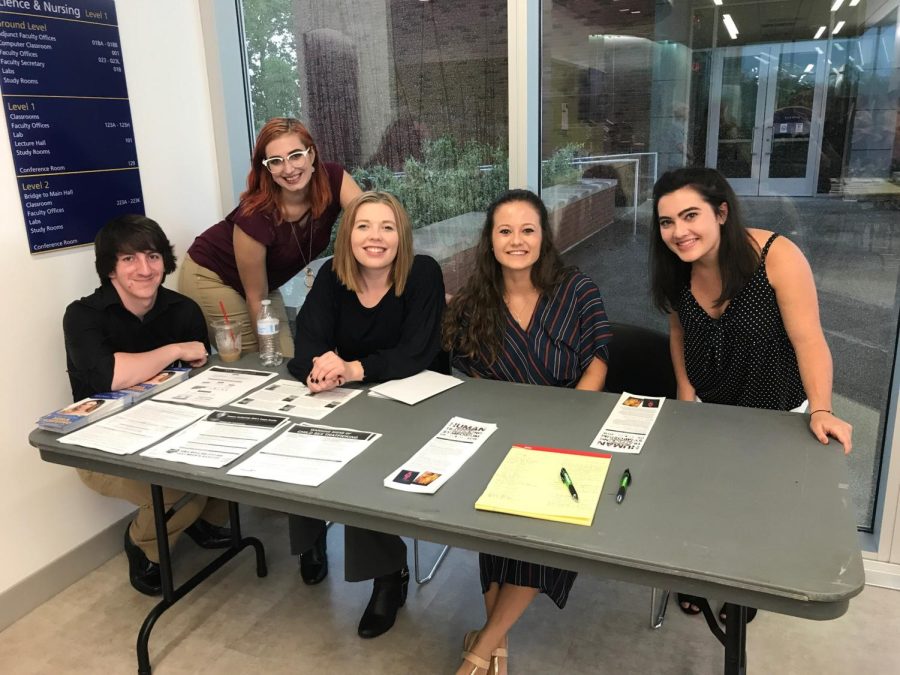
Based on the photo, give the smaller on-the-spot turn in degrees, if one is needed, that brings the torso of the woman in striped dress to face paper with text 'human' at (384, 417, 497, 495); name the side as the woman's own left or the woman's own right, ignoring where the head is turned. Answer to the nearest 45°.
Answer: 0° — they already face it

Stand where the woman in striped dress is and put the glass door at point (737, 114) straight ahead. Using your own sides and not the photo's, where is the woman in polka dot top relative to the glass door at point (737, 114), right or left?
right

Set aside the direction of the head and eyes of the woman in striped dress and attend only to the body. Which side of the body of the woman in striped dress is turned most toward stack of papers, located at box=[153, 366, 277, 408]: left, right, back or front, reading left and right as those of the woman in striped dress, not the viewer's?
right

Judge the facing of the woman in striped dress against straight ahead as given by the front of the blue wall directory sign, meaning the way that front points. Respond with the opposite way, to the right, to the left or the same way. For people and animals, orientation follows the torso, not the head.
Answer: to the right

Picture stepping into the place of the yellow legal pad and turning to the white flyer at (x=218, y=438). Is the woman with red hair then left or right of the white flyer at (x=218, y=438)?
right

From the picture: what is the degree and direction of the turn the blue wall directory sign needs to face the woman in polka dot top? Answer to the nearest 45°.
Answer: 0° — it already faces them

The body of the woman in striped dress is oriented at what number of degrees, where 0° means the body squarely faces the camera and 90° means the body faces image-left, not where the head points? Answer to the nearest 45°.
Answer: approximately 0°

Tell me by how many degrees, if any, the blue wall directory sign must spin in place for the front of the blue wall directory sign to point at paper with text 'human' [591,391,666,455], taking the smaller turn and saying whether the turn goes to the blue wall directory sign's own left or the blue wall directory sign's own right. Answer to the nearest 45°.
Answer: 0° — it already faces it
